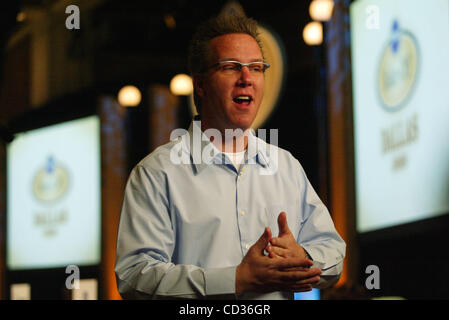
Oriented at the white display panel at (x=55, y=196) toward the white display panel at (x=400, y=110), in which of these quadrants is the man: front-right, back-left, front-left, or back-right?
front-right

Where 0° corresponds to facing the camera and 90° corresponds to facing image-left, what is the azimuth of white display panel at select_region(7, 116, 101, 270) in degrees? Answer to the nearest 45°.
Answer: approximately 45°

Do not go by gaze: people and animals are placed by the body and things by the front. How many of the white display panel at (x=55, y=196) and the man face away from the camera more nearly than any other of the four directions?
0

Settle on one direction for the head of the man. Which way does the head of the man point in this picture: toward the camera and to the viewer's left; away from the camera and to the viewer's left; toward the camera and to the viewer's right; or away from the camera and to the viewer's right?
toward the camera and to the viewer's right

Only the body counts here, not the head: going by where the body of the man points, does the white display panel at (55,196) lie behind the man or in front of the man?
behind

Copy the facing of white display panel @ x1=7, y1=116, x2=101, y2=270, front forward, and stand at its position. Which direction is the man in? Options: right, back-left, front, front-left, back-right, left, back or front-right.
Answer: front-left

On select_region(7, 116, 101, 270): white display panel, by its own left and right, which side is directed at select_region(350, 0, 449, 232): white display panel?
left
